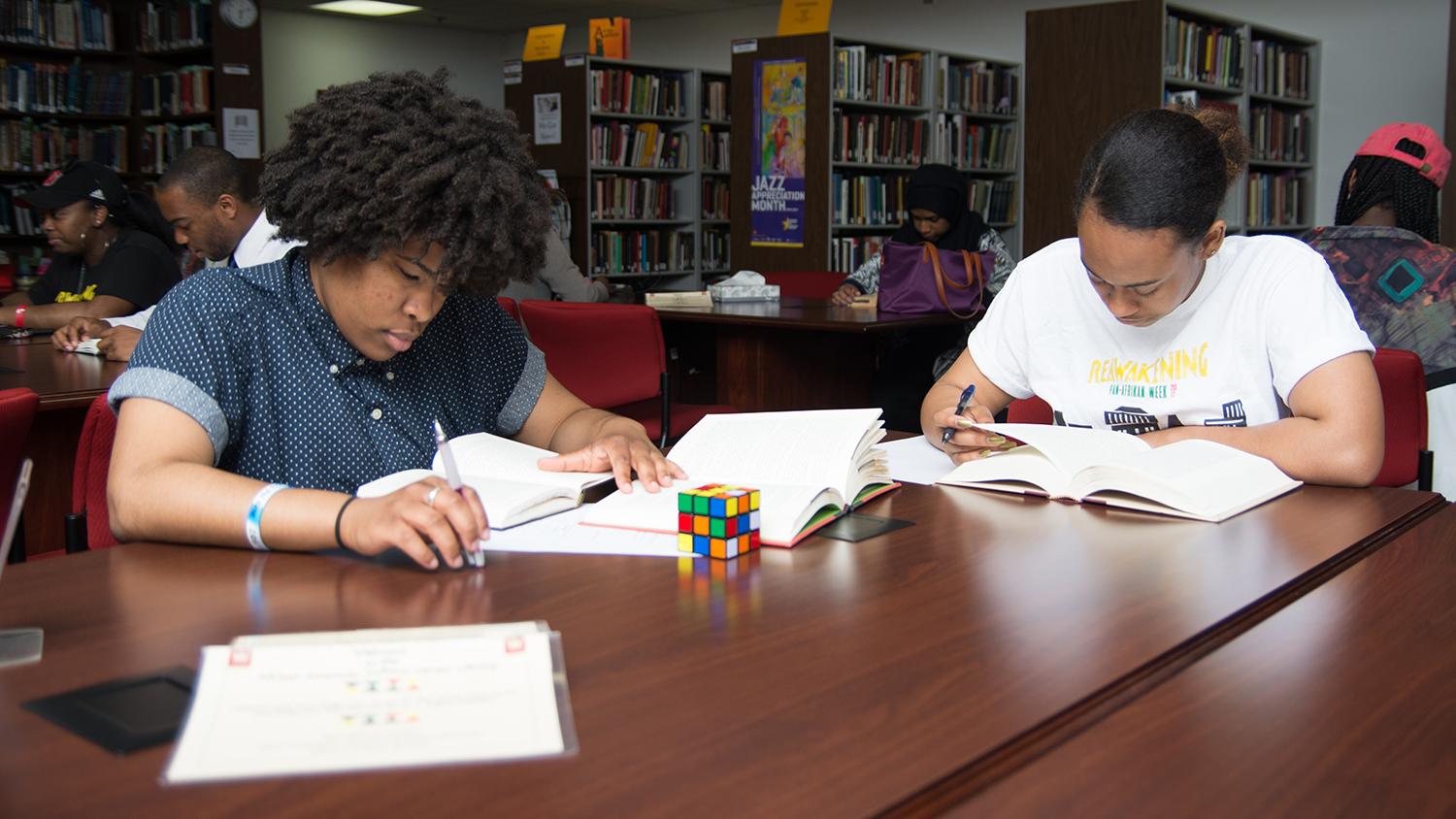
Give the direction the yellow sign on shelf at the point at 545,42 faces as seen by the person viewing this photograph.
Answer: facing the viewer

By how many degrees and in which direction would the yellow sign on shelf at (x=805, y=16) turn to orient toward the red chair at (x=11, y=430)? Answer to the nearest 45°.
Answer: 0° — it already faces it

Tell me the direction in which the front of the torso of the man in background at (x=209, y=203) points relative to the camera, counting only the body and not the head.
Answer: to the viewer's left

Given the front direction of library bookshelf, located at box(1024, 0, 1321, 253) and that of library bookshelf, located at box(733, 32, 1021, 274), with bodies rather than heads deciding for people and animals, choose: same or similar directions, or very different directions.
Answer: same or similar directions

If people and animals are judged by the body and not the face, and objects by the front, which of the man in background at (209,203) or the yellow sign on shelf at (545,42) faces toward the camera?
the yellow sign on shelf

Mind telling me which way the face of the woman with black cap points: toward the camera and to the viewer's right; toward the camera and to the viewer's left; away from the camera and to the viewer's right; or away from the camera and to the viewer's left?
toward the camera and to the viewer's left

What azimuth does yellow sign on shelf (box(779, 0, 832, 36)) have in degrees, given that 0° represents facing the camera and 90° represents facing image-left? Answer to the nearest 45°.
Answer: approximately 0°

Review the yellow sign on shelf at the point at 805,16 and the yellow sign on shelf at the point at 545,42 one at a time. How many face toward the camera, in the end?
2

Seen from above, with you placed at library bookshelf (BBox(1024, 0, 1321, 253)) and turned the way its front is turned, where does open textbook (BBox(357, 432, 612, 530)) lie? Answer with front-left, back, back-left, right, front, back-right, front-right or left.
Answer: front-right

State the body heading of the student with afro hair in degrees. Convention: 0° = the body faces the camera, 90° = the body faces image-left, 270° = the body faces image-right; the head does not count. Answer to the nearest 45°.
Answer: approximately 315°

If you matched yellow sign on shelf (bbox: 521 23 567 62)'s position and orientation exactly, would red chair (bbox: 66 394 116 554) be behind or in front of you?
in front

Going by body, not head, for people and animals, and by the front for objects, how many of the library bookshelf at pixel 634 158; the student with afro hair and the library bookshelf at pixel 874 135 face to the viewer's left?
0

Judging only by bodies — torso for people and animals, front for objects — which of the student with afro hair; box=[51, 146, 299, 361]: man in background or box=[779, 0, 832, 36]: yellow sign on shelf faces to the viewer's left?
the man in background

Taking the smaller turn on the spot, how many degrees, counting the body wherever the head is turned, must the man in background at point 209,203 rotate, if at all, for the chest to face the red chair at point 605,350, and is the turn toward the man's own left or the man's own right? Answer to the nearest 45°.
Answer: approximately 135° to the man's own left

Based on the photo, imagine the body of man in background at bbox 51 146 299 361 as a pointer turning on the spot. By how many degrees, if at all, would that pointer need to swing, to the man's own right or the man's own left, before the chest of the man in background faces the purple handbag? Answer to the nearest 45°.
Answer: approximately 180°

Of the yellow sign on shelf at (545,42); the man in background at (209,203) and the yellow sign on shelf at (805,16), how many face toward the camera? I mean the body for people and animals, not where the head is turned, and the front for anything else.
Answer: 2
